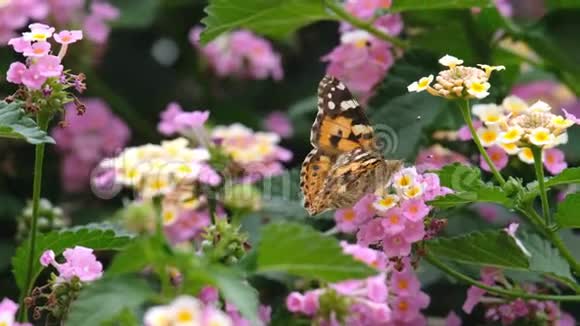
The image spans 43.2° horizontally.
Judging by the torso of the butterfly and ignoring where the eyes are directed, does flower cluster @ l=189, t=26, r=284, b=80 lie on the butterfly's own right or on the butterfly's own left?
on the butterfly's own left

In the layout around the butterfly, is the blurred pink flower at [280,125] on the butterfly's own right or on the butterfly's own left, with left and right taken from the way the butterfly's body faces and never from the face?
on the butterfly's own left
